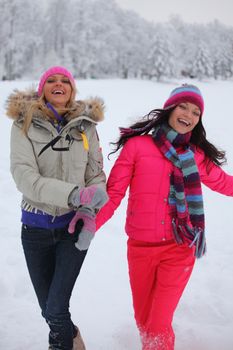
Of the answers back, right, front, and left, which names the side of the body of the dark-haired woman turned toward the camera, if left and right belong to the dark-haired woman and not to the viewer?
front
